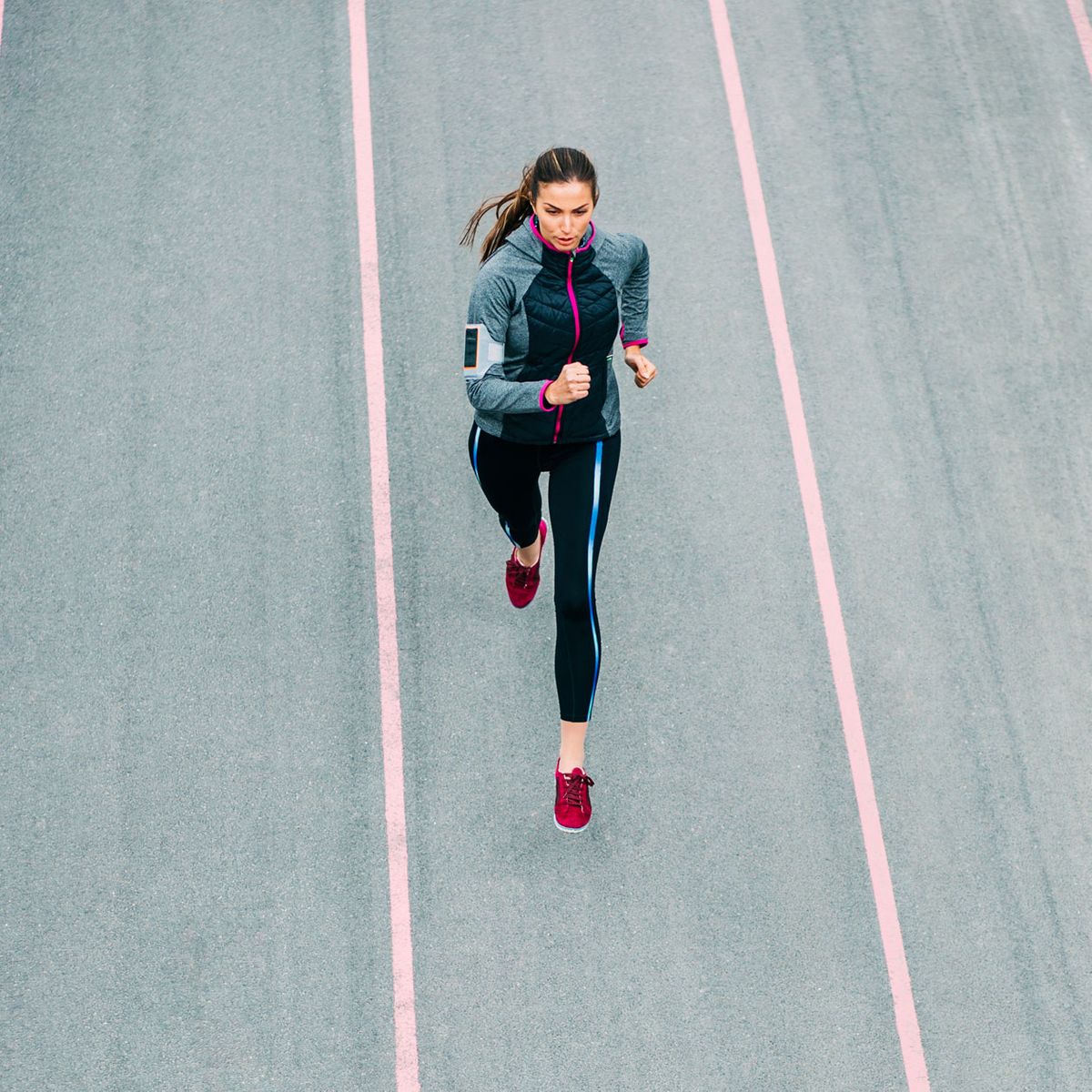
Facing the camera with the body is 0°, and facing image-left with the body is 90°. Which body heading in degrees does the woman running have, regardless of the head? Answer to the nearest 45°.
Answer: approximately 0°
